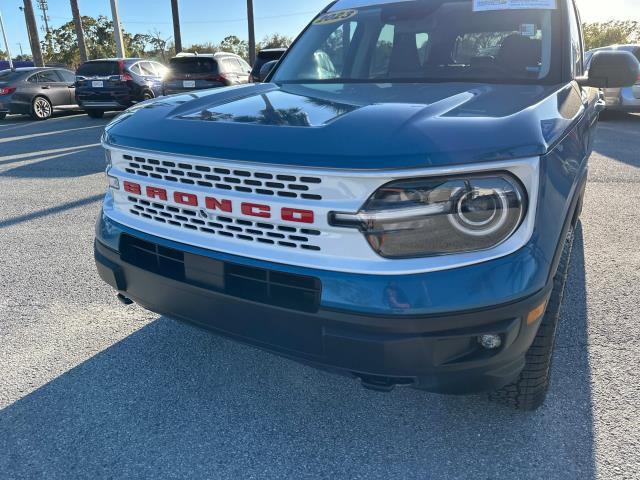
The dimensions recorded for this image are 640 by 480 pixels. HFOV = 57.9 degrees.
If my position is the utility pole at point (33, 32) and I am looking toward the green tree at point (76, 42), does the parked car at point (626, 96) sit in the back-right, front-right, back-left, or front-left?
back-right

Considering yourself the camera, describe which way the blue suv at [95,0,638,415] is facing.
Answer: facing the viewer and to the left of the viewer

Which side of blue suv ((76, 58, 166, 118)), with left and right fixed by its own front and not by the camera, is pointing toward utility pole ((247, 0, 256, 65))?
front

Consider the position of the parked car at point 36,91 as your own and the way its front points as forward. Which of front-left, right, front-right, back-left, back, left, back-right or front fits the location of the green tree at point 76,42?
front-left

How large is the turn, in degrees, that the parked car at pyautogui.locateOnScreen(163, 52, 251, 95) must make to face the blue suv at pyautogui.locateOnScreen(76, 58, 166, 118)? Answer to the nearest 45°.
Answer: approximately 90° to its left

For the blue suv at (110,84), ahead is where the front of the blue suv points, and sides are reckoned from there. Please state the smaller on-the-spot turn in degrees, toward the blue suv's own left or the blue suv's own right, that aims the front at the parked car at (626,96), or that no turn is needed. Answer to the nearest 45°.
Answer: approximately 90° to the blue suv's own right

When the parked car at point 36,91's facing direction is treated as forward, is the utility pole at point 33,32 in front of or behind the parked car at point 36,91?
in front

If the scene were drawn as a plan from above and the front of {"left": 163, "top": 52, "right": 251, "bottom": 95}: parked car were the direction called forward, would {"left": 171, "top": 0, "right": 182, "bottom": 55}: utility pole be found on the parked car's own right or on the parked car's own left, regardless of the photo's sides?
on the parked car's own left

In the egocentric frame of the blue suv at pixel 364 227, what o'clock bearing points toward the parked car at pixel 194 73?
The parked car is roughly at 4 o'clock from the blue suv.

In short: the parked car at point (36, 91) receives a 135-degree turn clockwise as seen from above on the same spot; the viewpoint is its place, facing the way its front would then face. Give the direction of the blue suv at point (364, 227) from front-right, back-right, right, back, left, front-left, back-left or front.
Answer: front

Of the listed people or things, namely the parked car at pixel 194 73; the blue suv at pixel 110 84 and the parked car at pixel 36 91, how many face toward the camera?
0

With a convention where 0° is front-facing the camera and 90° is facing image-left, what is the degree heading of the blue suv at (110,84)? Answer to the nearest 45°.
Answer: approximately 225°

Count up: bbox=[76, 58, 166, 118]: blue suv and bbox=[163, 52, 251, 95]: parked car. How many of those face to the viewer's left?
0

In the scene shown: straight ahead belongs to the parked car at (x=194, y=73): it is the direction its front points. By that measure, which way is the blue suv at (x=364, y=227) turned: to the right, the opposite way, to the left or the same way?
the opposite way

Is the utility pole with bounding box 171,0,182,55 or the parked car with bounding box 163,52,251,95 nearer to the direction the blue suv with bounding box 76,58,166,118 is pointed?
the utility pole

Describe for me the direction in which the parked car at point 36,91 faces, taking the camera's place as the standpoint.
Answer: facing away from the viewer and to the right of the viewer

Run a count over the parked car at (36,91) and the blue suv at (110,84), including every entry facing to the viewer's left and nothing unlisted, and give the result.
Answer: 0
